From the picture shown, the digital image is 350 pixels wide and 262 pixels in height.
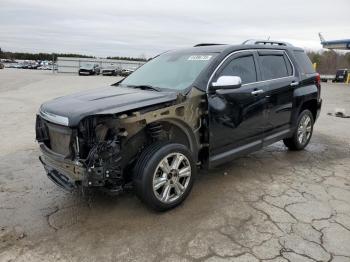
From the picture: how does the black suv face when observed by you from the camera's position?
facing the viewer and to the left of the viewer
